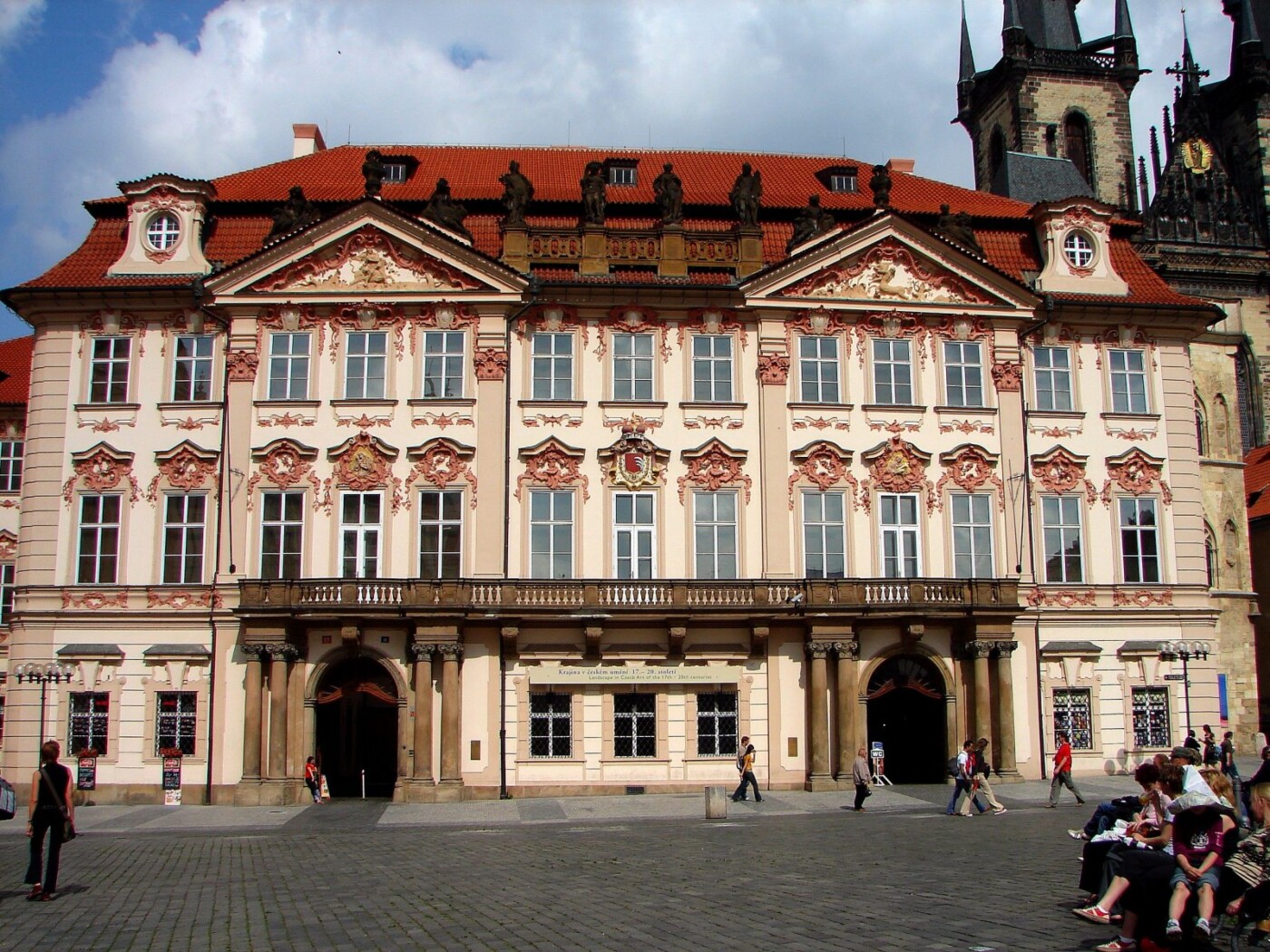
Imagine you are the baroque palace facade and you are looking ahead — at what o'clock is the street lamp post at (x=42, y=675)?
The street lamp post is roughly at 3 o'clock from the baroque palace facade.

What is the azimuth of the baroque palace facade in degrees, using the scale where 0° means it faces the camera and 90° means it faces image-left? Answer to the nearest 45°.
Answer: approximately 0°
